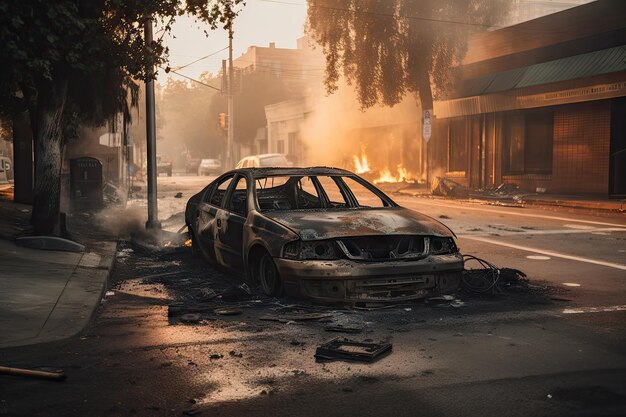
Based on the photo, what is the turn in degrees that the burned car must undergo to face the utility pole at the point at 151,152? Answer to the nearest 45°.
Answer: approximately 180°

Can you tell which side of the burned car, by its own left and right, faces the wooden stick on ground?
right

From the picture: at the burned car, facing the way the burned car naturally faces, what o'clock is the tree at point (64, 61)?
The tree is roughly at 6 o'clock from the burned car.

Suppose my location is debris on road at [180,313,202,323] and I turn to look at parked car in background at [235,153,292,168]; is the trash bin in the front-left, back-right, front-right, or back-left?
front-left

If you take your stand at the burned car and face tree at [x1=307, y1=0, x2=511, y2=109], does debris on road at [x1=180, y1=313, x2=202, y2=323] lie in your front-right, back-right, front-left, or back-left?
back-left

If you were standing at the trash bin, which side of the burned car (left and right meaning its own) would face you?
back

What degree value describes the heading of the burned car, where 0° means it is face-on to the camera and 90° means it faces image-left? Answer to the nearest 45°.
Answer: approximately 315°

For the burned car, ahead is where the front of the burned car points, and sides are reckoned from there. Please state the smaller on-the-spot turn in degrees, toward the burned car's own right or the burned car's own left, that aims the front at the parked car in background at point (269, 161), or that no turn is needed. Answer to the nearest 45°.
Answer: approximately 135° to the burned car's own left

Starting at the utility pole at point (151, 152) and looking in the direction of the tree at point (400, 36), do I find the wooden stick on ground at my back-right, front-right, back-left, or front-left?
back-right

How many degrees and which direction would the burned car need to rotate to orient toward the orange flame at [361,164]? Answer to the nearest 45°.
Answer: approximately 135° to its left
